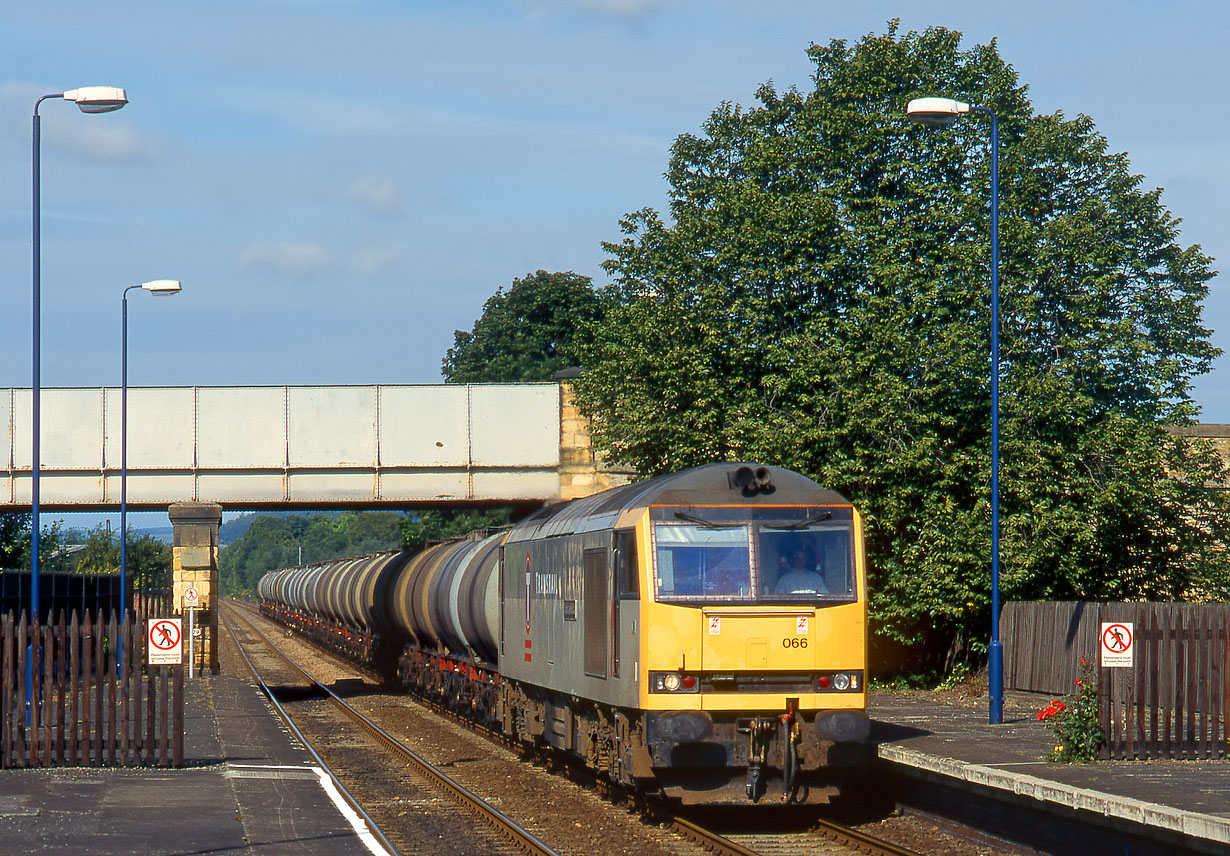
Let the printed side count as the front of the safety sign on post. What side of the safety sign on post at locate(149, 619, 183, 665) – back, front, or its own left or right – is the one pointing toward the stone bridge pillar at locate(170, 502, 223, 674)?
back

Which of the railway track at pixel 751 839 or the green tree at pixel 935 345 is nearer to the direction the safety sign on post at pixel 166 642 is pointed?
the railway track

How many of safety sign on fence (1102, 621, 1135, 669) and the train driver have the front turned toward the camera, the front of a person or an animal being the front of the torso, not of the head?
2

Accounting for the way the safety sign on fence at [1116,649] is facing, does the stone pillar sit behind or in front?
behind

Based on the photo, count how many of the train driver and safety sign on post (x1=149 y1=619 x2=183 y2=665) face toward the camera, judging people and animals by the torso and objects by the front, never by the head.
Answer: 2

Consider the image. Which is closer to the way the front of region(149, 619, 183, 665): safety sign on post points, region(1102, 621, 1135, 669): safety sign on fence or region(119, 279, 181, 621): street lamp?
the safety sign on fence

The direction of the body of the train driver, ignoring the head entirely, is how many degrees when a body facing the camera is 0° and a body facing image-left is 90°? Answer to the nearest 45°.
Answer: approximately 0°

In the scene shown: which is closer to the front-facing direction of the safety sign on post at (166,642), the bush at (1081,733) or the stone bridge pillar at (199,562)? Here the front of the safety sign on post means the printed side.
the bush

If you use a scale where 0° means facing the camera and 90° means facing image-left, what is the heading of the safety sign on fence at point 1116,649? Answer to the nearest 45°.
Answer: approximately 0°
